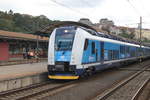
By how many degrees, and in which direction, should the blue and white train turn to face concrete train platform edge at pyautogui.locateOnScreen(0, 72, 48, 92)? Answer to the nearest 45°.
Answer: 0° — it already faces it

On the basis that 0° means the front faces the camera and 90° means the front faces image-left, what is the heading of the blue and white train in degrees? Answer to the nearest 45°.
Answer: approximately 45°
